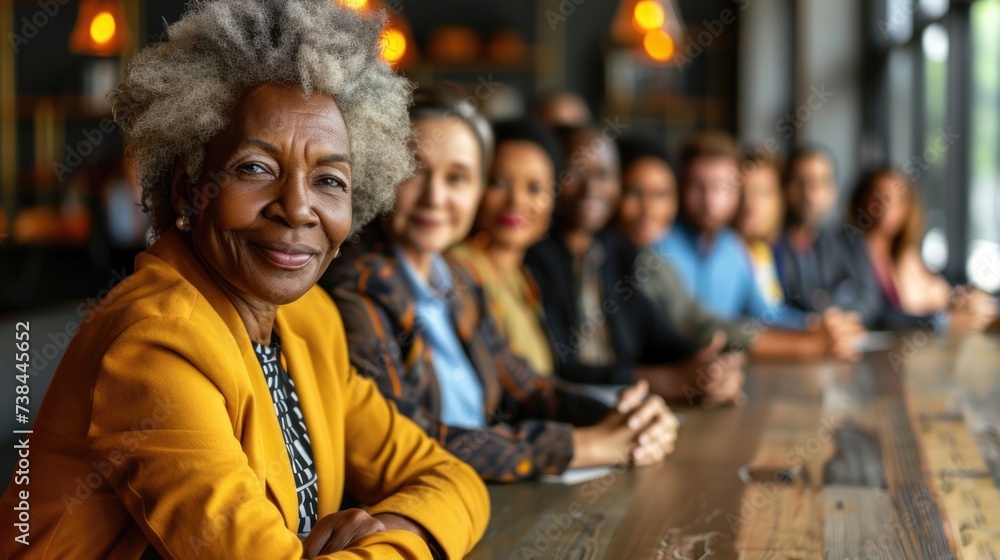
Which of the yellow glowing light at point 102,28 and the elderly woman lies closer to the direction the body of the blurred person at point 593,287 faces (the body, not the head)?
the elderly woman

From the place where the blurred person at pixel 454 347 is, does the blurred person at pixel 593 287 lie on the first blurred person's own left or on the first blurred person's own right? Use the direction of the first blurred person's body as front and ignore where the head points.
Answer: on the first blurred person's own left

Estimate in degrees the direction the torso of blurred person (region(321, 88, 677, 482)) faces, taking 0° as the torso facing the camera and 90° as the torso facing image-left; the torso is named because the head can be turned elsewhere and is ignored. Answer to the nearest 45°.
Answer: approximately 315°

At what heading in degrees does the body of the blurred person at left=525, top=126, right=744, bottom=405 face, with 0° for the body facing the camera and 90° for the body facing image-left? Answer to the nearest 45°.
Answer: approximately 315°
